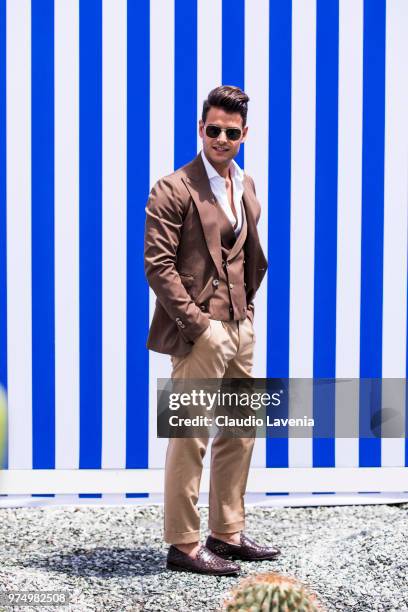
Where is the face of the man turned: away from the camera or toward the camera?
toward the camera

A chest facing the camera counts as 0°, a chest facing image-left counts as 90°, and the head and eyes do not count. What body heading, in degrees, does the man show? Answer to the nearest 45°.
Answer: approximately 315°

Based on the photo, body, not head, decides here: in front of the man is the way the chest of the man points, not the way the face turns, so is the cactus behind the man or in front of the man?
in front
